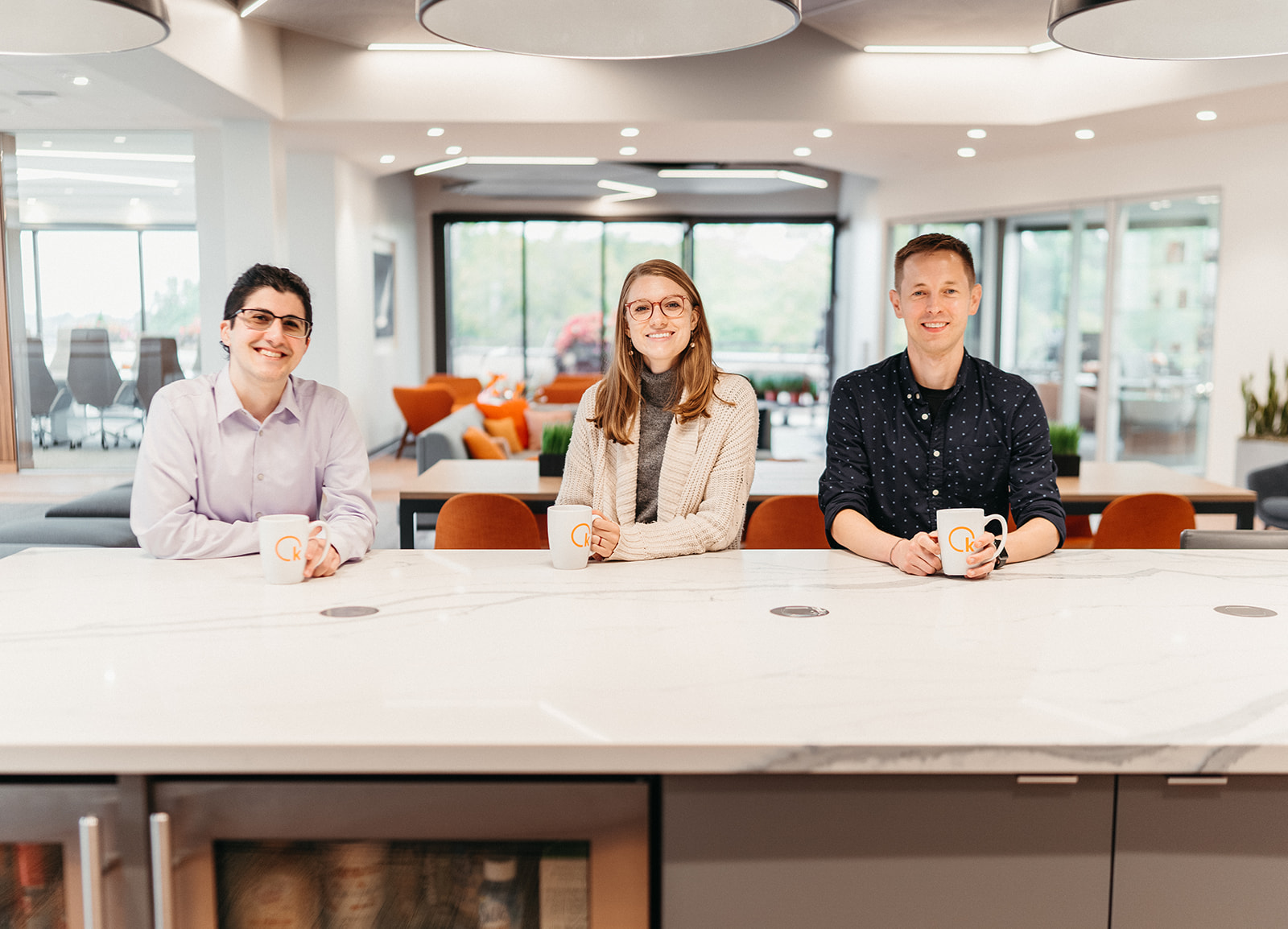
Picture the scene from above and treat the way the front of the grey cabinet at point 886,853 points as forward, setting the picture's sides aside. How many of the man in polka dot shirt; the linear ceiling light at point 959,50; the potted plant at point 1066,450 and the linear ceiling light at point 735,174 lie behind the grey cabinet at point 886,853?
4

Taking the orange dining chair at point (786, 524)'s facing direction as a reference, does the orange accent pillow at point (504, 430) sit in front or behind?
in front

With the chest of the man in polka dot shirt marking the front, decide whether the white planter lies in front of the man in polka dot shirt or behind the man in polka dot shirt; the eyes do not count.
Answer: behind

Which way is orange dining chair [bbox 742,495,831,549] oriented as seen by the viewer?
away from the camera

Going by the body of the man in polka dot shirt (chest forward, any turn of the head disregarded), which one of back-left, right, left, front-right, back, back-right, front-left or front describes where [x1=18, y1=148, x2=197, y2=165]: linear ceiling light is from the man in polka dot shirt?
back-right

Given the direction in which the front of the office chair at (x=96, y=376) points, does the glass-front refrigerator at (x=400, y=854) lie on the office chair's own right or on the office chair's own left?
on the office chair's own right

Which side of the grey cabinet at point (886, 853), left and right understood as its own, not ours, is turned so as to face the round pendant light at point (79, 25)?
right

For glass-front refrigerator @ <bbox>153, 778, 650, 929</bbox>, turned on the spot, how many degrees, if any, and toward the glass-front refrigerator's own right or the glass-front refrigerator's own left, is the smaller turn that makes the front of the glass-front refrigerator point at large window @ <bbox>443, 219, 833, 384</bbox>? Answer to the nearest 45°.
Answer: approximately 180°

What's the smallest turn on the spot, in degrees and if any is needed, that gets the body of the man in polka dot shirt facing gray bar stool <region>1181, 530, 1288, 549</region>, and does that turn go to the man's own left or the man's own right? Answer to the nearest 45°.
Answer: approximately 90° to the man's own left

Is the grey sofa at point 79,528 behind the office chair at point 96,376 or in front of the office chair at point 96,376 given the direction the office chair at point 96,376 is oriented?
behind

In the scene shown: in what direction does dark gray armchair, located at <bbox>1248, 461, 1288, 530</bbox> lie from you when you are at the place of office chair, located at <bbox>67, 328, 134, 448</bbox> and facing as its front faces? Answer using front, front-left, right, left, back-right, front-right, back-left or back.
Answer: right

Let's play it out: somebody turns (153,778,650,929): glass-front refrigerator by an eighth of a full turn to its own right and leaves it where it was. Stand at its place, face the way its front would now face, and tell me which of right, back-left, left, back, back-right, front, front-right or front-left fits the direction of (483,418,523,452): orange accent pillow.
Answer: back-right

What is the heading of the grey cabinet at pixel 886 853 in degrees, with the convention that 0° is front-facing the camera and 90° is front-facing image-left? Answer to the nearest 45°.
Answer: approximately 0°

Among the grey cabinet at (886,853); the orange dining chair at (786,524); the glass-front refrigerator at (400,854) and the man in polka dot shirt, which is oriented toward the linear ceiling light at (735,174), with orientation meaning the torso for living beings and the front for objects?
the orange dining chair

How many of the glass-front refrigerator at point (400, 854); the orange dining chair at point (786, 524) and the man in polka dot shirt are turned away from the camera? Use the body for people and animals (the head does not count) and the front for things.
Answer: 1
